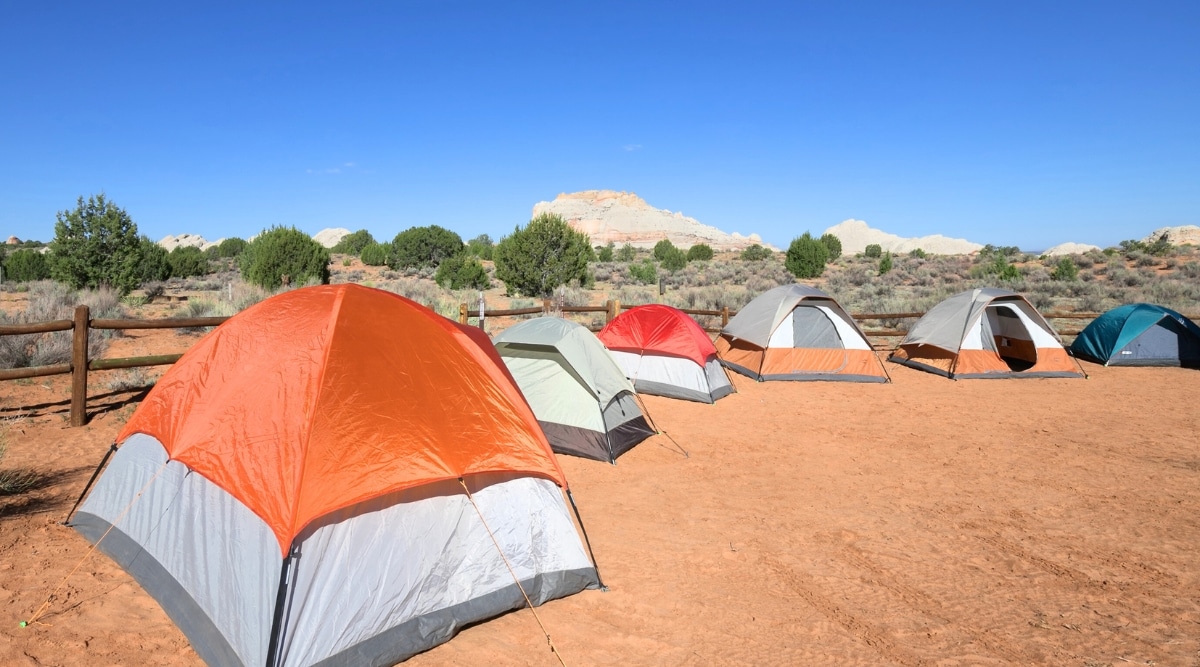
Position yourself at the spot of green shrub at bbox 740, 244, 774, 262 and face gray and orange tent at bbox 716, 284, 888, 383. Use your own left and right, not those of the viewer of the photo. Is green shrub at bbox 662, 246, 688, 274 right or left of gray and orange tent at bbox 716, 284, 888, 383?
right

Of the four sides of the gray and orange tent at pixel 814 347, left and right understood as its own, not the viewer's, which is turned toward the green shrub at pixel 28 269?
right

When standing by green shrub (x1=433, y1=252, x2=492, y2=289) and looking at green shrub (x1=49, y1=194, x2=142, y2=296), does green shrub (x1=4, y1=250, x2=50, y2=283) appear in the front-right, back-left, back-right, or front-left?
front-right

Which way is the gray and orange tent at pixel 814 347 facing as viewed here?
toward the camera

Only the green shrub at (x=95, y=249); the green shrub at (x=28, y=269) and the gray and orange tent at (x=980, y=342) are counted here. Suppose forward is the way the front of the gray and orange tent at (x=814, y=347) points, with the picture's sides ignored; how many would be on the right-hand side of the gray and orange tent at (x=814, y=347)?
2

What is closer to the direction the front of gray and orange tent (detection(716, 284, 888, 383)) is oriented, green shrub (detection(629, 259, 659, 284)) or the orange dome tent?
the orange dome tent

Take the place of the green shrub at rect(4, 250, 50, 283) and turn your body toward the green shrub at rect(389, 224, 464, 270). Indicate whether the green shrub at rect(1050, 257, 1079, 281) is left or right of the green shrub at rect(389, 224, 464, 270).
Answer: right

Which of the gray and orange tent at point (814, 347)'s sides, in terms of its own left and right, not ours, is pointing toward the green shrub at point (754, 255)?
back

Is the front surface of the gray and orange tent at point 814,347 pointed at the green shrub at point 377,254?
no

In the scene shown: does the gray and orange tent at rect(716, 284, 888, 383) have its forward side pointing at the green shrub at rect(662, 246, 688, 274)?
no

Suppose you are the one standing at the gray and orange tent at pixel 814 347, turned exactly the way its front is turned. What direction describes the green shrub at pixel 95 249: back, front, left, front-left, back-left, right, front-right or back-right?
right

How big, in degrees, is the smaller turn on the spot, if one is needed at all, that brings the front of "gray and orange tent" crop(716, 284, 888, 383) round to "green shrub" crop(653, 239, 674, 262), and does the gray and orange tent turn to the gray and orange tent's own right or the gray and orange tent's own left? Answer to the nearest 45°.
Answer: approximately 180°

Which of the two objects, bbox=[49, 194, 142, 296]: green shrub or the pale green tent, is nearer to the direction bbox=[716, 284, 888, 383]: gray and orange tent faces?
the pale green tent

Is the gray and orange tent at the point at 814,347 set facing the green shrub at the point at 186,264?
no

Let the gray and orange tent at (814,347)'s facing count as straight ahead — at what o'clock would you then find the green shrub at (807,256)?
The green shrub is roughly at 6 o'clock from the gray and orange tent.

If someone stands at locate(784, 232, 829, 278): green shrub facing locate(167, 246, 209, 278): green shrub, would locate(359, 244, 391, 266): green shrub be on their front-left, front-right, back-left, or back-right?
front-right

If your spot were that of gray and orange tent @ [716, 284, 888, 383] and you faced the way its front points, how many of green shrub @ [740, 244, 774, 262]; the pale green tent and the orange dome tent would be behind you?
1
